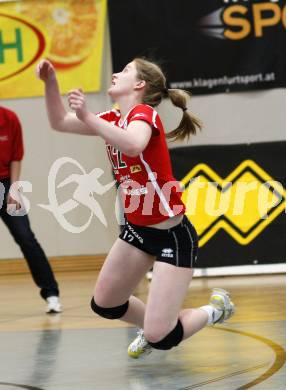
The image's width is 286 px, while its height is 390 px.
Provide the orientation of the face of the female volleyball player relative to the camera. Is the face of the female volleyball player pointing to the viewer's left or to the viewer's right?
to the viewer's left

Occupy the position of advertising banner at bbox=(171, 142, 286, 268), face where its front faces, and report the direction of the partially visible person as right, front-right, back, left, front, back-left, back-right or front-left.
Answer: front-right

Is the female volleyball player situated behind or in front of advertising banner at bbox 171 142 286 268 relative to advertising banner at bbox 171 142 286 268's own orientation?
in front

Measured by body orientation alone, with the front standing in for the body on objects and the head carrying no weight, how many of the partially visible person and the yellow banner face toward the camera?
2

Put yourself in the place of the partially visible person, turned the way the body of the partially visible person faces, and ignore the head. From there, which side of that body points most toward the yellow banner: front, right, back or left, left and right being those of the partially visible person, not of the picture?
back

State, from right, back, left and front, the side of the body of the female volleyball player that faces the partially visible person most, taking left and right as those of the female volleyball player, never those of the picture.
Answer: right

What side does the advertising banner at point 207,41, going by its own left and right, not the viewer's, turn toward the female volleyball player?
front

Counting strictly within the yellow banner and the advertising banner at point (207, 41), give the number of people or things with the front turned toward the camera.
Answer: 2

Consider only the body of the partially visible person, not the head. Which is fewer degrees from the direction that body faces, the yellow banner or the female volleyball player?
the female volleyball player

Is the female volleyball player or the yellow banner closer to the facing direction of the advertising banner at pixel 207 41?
the female volleyball player
